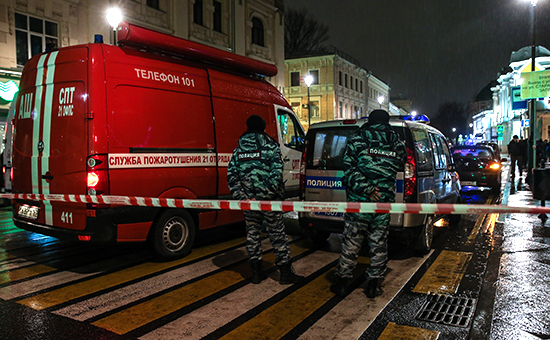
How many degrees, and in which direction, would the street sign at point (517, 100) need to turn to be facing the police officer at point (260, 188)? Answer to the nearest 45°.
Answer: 0° — it already faces them

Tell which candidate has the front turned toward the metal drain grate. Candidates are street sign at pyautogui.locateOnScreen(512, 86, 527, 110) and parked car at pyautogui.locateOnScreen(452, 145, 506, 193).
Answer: the street sign

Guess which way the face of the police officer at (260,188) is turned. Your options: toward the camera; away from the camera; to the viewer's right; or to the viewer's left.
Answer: away from the camera

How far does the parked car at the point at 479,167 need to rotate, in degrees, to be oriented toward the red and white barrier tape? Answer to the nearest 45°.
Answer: approximately 180°

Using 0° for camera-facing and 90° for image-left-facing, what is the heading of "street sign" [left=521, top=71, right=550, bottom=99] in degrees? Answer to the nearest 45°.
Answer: approximately 0°

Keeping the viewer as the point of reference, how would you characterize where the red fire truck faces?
facing away from the viewer and to the right of the viewer

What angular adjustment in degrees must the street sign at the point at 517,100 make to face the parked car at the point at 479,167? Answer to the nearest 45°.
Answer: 0° — it already faces it

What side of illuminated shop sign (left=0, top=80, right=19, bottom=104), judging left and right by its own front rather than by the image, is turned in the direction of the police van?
front

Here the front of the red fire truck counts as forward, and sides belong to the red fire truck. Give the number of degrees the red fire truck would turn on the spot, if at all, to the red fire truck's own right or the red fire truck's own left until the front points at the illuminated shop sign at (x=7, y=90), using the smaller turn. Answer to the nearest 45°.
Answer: approximately 90° to the red fire truck's own left

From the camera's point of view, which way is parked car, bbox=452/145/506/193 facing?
away from the camera

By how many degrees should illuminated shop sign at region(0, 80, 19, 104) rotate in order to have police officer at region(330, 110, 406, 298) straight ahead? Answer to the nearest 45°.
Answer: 0° — it already faces them
